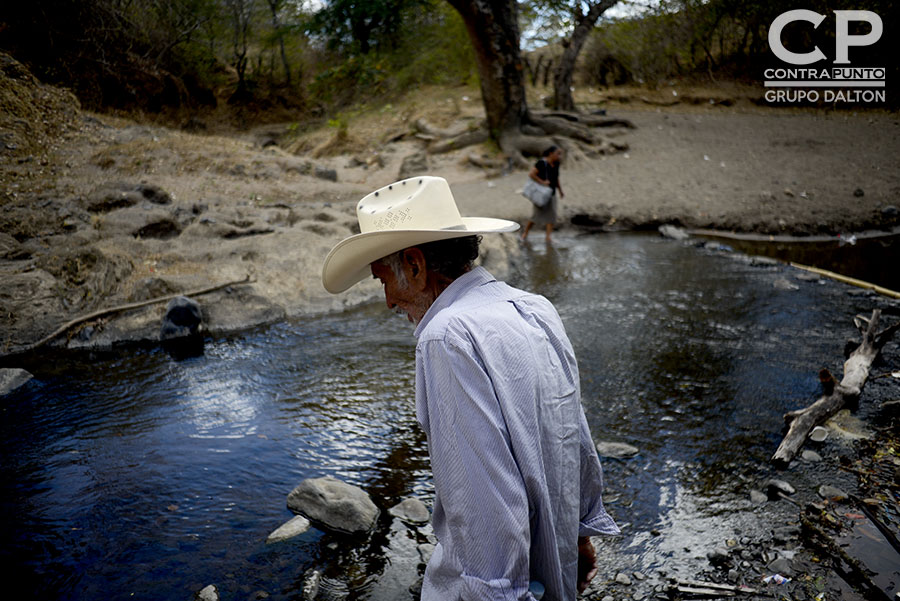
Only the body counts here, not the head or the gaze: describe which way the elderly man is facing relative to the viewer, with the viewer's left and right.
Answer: facing away from the viewer and to the left of the viewer

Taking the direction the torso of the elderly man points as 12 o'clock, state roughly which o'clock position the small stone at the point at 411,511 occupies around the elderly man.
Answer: The small stone is roughly at 1 o'clock from the elderly man.

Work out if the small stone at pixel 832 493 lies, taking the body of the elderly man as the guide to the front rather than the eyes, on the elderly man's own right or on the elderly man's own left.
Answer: on the elderly man's own right

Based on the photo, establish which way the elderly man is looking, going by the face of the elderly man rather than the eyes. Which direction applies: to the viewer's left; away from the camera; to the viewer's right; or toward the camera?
to the viewer's left

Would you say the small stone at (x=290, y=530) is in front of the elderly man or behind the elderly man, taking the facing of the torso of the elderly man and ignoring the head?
in front

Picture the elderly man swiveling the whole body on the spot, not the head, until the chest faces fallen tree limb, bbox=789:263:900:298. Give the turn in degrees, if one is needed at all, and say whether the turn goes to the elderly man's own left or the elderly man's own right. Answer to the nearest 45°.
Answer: approximately 90° to the elderly man's own right

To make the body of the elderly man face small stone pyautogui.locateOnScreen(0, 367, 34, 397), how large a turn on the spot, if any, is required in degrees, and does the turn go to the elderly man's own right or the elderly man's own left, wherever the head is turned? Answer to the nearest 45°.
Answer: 0° — they already face it

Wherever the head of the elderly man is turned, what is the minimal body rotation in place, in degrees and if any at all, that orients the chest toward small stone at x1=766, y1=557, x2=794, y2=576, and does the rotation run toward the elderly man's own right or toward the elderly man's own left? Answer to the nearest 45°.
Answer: approximately 90° to the elderly man's own right

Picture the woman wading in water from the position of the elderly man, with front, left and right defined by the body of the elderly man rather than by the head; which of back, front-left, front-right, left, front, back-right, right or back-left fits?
front-right

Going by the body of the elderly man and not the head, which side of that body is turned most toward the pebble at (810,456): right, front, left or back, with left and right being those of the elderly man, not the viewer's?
right

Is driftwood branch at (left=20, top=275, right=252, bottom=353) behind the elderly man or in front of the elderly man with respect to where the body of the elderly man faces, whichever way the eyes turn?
in front

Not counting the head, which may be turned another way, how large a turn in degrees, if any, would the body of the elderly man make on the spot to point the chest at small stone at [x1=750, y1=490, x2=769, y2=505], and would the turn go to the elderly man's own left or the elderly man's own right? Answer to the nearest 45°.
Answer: approximately 90° to the elderly man's own right

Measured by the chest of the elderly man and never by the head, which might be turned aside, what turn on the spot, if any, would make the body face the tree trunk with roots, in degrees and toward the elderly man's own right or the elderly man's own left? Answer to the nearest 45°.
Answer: approximately 45° to the elderly man's own right

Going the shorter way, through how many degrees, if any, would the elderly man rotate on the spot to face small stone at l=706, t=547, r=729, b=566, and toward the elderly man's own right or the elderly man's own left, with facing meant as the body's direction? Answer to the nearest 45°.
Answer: approximately 90° to the elderly man's own right

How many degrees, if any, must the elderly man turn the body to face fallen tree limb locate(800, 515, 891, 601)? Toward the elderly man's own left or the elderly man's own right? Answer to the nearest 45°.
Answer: approximately 90° to the elderly man's own right

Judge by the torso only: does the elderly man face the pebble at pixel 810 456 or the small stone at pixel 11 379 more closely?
the small stone
